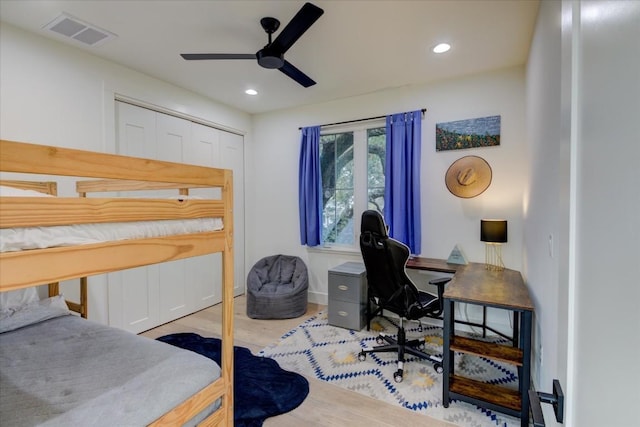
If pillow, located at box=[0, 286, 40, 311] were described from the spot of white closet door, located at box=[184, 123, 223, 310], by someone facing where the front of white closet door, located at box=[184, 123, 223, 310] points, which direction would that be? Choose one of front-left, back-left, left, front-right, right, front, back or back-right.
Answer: right

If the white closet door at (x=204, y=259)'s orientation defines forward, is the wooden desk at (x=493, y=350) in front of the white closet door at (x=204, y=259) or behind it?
in front

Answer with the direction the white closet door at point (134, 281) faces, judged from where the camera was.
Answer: facing the viewer and to the right of the viewer

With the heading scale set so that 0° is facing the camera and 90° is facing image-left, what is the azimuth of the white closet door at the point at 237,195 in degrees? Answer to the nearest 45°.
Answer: approximately 315°

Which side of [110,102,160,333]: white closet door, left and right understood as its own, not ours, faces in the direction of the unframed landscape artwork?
front

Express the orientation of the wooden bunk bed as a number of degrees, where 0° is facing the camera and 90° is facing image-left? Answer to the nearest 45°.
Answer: approximately 315°

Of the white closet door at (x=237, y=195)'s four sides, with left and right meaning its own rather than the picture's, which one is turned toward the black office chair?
front

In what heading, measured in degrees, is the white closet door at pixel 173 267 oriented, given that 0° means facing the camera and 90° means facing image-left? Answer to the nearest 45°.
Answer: approximately 315°

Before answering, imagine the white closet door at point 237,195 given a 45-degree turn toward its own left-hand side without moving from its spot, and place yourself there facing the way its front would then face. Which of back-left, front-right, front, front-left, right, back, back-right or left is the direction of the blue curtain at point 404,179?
front-right

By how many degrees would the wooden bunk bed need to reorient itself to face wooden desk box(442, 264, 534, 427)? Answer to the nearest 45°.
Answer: approximately 45° to its left

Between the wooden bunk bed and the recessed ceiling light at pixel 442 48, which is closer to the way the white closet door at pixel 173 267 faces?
the recessed ceiling light

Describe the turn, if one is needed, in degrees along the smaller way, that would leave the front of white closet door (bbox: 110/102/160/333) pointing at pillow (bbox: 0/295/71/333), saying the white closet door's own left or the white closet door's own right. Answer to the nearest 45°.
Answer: approximately 90° to the white closet door's own right

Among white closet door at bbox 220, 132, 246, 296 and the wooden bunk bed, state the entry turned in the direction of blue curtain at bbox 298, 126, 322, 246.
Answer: the white closet door

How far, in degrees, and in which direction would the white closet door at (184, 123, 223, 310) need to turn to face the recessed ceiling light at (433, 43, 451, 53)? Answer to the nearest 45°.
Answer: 0° — it already faces it

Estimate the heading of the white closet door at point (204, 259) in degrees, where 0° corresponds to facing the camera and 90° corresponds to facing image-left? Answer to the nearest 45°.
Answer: approximately 315°
